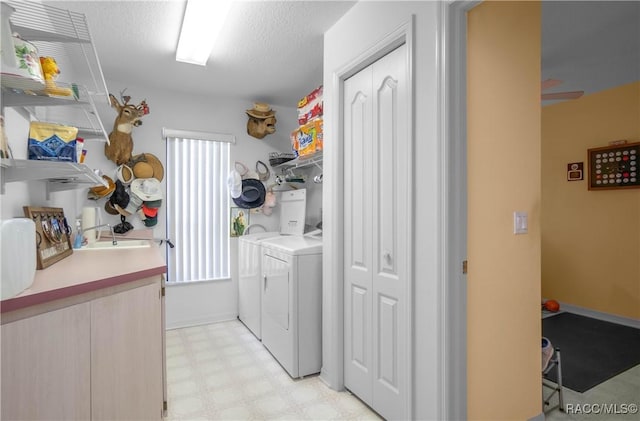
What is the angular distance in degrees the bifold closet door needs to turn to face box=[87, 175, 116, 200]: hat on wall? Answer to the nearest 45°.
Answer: approximately 45° to its right

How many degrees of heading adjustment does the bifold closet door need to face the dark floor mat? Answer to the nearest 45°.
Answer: approximately 180°

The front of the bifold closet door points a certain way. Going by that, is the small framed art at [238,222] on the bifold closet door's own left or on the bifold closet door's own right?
on the bifold closet door's own right

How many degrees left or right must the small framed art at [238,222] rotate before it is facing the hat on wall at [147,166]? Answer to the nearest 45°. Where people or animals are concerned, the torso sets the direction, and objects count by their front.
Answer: approximately 90° to its right

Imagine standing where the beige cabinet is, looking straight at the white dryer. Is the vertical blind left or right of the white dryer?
left

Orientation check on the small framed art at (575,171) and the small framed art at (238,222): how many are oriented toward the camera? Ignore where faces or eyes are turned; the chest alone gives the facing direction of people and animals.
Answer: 2

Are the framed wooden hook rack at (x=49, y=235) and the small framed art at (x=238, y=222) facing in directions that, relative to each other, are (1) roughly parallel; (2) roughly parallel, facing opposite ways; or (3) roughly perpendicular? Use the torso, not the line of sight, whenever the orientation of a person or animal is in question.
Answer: roughly perpendicular

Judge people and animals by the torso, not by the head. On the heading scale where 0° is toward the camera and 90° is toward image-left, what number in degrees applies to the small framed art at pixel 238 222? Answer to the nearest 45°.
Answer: approximately 0°

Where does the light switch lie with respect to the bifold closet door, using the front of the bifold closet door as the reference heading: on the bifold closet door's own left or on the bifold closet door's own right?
on the bifold closet door's own left

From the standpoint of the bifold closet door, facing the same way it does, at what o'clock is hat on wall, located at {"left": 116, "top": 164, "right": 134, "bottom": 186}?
The hat on wall is roughly at 2 o'clock from the bifold closet door.

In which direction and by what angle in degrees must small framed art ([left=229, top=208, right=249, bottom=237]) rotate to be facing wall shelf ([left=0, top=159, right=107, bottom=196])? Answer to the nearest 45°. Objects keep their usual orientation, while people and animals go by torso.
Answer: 0° — it already faces it

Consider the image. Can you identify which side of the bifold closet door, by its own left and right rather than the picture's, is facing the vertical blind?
right

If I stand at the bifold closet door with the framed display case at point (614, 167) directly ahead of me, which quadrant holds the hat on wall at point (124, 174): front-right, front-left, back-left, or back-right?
back-left

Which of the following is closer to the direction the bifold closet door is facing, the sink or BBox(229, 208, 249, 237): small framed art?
the sink
